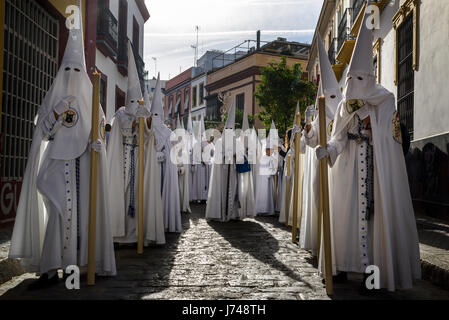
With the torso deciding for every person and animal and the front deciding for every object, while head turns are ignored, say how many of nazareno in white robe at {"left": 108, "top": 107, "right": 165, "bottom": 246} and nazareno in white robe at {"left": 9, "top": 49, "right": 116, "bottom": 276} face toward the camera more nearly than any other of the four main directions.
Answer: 2

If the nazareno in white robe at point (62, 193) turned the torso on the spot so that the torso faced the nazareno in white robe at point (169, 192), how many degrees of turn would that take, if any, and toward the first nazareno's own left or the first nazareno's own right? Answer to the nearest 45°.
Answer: approximately 135° to the first nazareno's own left

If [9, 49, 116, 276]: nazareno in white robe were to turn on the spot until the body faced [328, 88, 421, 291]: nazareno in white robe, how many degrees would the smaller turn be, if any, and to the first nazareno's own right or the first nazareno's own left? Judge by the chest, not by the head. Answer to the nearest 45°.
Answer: approximately 45° to the first nazareno's own left

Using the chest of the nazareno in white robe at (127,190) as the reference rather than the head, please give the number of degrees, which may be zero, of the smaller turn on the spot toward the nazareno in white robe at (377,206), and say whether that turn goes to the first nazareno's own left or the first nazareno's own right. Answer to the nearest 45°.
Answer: approximately 45° to the first nazareno's own left

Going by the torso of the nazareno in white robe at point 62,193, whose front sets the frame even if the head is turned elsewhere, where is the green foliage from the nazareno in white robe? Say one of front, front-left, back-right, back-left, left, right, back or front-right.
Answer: back-left

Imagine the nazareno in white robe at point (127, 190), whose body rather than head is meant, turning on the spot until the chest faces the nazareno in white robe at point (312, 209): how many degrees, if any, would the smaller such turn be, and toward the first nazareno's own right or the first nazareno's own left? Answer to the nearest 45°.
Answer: approximately 45° to the first nazareno's own left

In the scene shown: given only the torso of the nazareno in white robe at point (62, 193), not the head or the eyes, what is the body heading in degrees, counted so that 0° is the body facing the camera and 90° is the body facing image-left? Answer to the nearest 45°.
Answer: approximately 0°

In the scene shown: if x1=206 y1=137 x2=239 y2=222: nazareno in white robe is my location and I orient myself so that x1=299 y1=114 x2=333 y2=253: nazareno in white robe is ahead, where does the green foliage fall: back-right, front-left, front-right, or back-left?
back-left

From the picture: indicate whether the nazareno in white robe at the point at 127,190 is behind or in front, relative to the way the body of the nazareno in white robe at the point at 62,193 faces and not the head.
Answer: behind

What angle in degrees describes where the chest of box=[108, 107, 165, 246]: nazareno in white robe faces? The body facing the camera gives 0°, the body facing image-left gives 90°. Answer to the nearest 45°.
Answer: approximately 0°

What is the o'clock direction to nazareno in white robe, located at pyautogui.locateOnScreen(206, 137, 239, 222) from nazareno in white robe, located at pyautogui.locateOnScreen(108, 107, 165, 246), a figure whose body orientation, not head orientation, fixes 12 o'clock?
nazareno in white robe, located at pyautogui.locateOnScreen(206, 137, 239, 222) is roughly at 7 o'clock from nazareno in white robe, located at pyautogui.locateOnScreen(108, 107, 165, 246).

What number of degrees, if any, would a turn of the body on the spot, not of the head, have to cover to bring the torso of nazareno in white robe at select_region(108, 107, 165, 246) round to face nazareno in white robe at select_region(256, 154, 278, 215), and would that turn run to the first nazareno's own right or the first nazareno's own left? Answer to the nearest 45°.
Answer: approximately 135° to the first nazareno's own left
